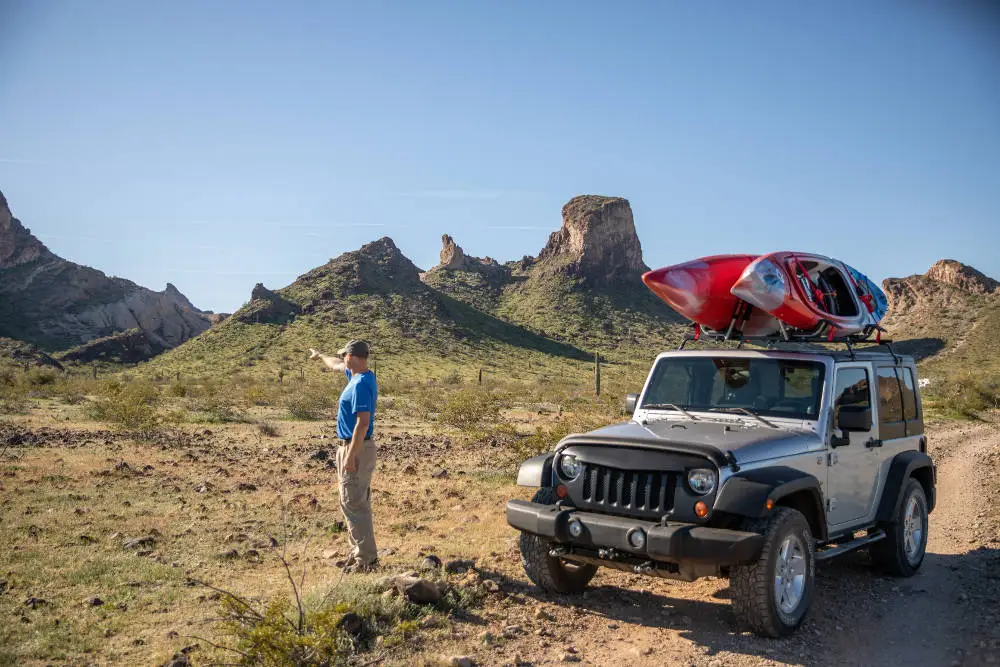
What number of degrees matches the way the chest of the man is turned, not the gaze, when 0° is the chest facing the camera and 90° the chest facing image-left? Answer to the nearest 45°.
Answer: approximately 90°

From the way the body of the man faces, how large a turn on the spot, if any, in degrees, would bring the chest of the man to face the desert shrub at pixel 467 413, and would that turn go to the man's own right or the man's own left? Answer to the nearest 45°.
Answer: approximately 90° to the man's own right

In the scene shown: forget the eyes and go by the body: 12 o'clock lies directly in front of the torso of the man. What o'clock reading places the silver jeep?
The silver jeep is roughly at 7 o'clock from the man.

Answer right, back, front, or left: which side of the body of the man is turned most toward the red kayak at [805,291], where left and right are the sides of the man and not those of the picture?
back

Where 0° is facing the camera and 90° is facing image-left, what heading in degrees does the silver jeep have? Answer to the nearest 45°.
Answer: approximately 45°

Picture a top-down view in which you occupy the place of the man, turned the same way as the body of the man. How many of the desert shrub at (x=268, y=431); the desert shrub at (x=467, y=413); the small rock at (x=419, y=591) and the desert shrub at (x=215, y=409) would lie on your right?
3

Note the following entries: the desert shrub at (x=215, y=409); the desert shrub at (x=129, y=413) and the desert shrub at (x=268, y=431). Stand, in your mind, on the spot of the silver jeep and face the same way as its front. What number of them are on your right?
3
